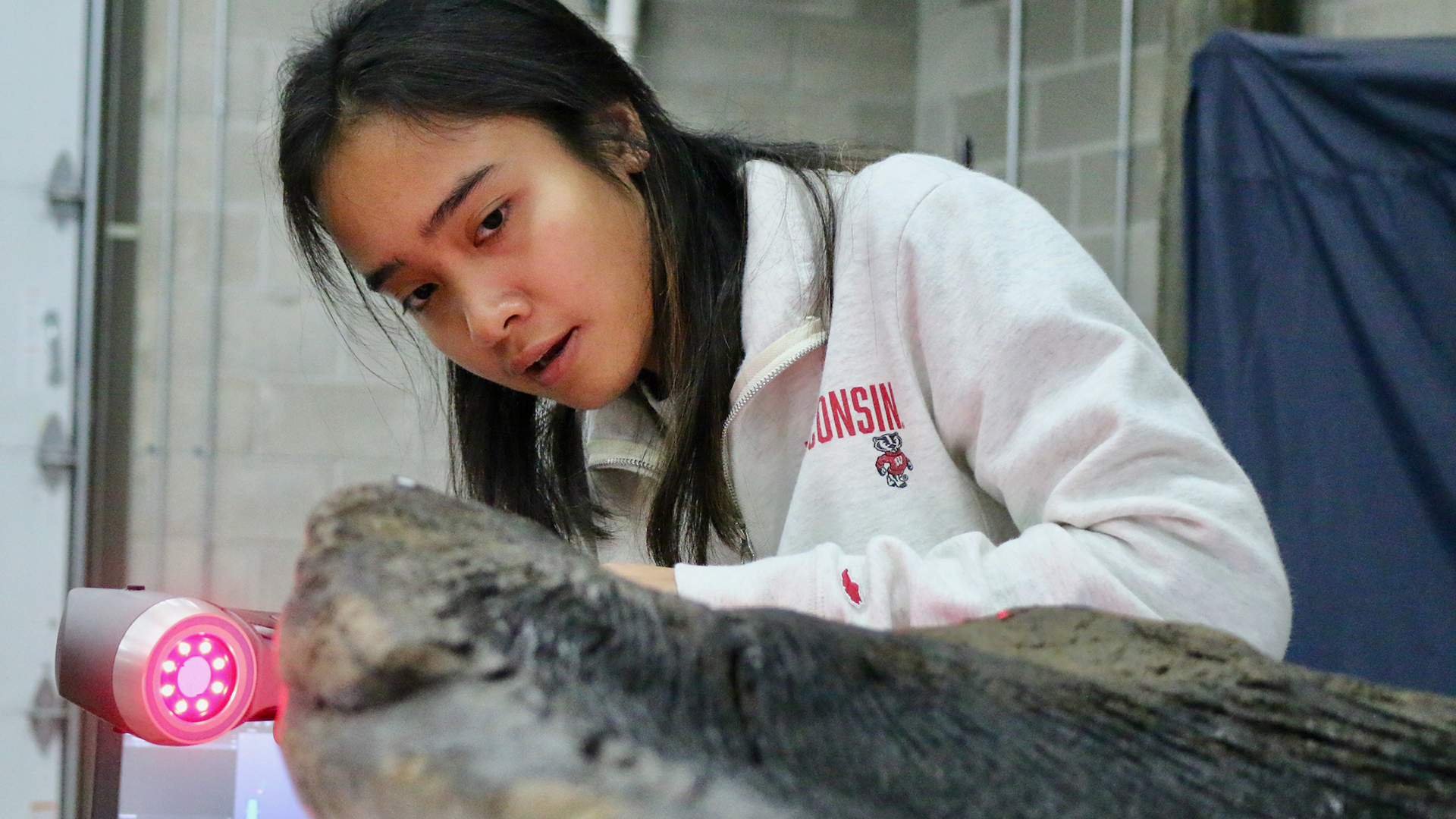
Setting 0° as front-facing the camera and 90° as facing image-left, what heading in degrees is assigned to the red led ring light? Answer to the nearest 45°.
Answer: approximately 315°

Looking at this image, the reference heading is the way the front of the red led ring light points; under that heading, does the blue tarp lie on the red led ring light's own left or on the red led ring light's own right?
on the red led ring light's own left
